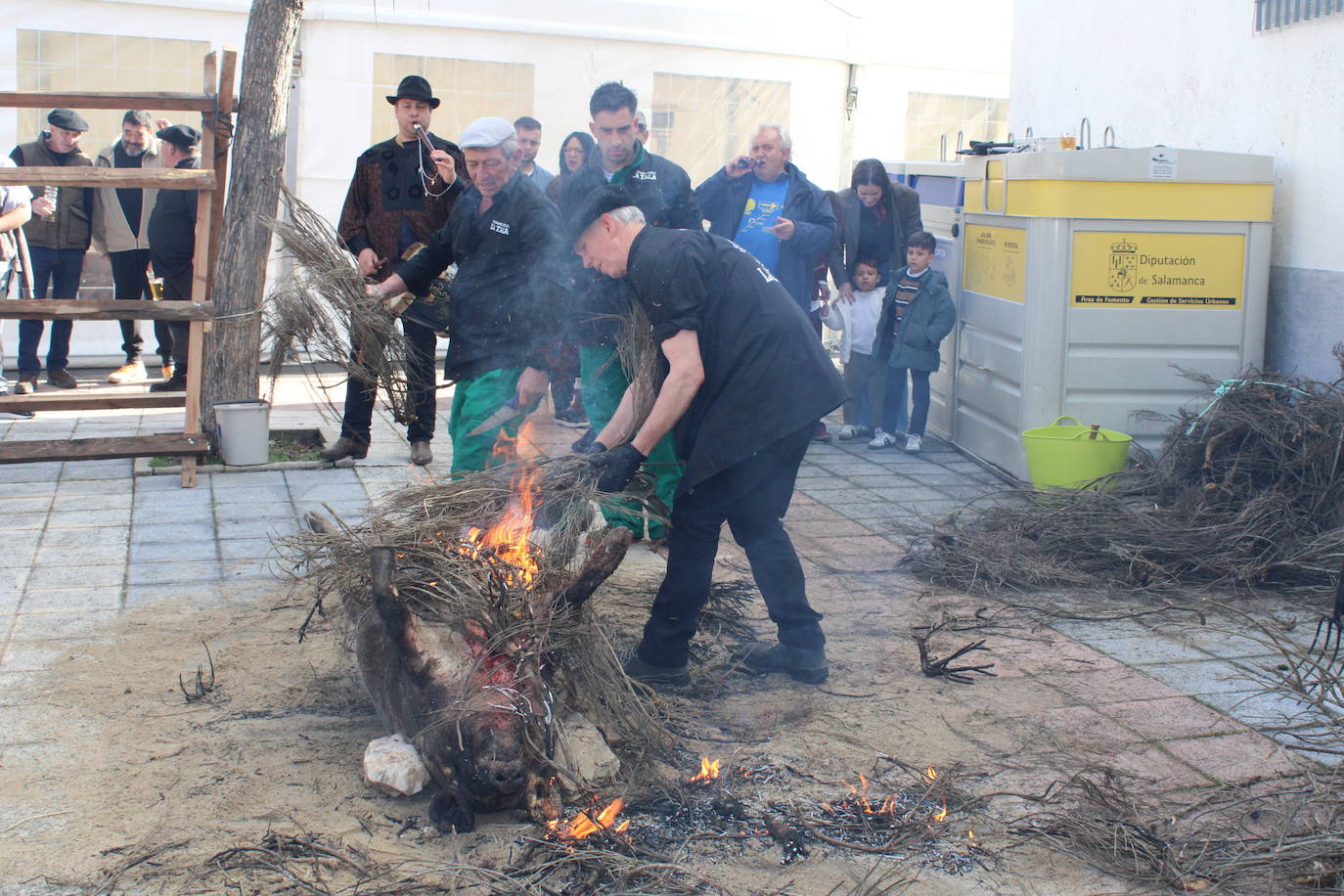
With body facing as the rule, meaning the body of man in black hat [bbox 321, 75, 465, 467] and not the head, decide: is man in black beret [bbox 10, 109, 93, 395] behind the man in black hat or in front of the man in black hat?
behind

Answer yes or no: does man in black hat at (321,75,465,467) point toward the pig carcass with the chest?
yes

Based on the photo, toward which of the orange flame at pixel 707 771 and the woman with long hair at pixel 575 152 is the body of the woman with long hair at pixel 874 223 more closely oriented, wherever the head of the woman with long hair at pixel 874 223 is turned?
the orange flame

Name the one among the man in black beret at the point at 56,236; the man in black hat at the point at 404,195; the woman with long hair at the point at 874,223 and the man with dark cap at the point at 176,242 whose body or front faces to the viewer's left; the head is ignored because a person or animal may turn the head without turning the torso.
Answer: the man with dark cap

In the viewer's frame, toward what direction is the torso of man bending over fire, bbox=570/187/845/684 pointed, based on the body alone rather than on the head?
to the viewer's left

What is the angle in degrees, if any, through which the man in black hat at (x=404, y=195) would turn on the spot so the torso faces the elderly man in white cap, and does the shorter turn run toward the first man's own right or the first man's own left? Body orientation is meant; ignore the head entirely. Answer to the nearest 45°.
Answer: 0° — they already face them

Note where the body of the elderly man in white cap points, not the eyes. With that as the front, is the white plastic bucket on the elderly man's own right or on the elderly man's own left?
on the elderly man's own right
